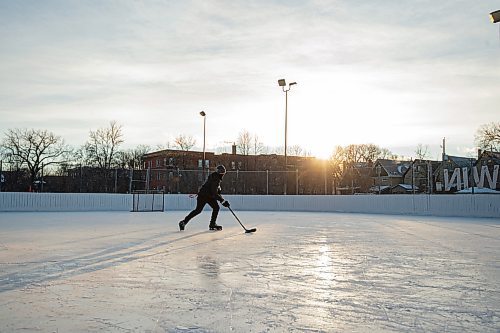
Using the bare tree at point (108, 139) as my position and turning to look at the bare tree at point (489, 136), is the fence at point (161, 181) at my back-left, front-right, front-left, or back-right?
front-right

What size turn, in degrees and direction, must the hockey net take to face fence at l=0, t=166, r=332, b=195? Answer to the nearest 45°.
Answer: approximately 180°

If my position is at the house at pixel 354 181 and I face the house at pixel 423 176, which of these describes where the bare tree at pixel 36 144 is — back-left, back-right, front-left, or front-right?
back-right

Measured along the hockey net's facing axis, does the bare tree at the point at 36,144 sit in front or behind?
behind

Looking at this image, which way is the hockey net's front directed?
toward the camera

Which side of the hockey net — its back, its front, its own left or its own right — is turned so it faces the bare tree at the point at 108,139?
back

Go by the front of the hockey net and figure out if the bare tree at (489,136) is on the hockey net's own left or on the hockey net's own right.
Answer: on the hockey net's own left

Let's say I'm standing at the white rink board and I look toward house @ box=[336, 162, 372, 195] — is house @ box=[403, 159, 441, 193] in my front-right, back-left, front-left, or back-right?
front-right
